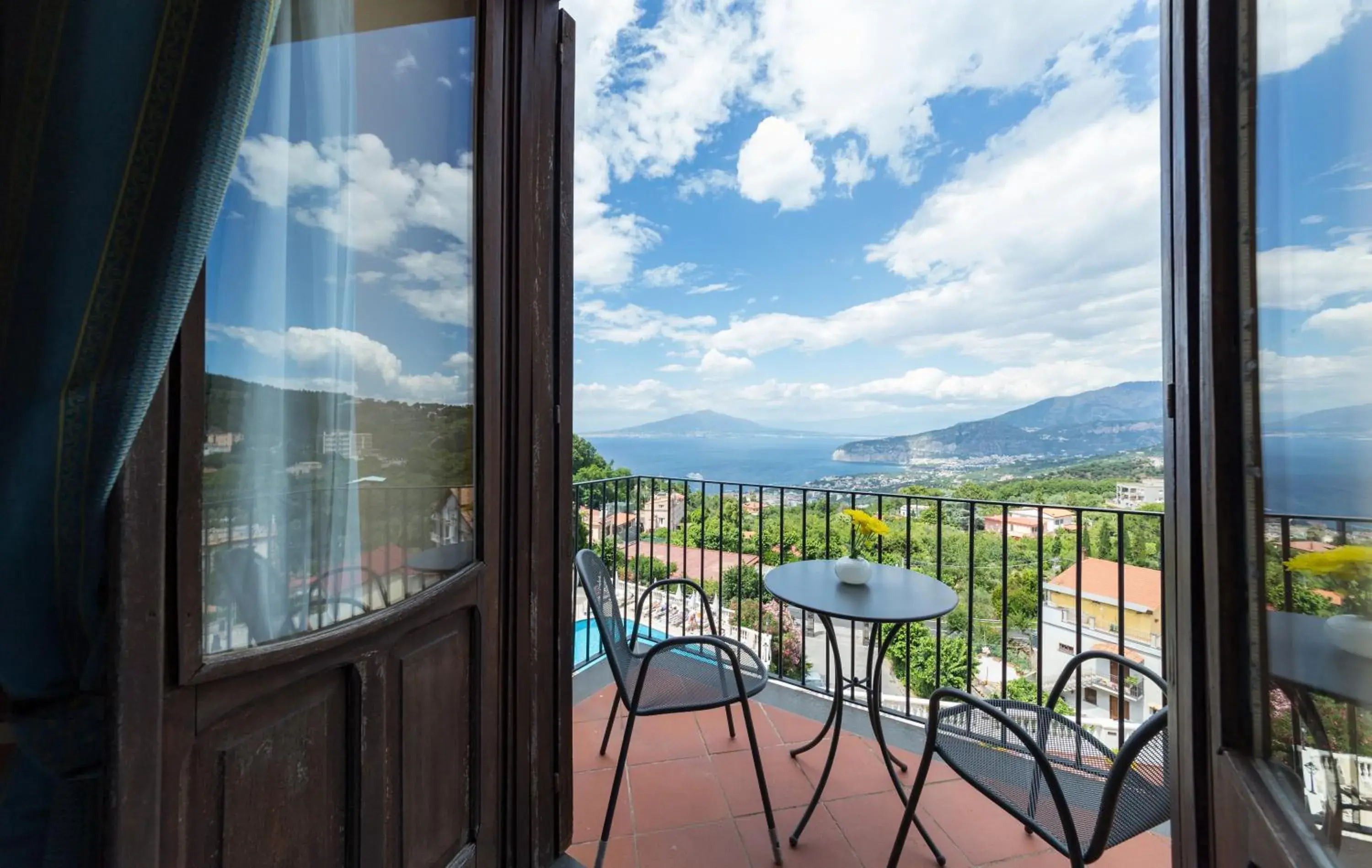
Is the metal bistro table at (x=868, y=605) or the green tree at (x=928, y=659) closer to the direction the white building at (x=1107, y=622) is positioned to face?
the metal bistro table

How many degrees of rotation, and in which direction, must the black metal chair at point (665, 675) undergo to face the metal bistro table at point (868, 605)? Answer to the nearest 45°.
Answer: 0° — it already faces it

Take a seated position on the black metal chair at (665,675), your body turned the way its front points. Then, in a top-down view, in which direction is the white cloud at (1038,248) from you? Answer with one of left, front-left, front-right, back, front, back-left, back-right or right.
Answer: front-left

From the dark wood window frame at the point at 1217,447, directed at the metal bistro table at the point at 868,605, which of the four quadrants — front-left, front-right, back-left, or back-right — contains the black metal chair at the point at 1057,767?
front-right

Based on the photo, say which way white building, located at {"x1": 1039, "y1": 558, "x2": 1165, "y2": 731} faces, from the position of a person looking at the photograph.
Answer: facing the viewer and to the left of the viewer

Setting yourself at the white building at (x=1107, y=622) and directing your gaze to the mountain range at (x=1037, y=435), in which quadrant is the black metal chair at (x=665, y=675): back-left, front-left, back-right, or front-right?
back-left

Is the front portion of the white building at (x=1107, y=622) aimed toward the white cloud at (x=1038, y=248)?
no

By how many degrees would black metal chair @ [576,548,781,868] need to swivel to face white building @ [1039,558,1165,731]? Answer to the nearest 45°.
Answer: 0° — it already faces it

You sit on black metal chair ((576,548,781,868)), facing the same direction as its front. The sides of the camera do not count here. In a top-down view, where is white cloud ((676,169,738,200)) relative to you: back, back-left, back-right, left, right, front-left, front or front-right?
left

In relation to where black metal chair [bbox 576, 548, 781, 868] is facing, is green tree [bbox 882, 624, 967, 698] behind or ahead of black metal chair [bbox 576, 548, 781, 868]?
ahead

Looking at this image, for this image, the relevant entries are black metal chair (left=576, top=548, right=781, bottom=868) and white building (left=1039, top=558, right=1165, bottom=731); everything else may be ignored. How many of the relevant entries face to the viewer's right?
1

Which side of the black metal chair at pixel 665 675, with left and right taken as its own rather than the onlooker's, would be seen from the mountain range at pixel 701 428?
left

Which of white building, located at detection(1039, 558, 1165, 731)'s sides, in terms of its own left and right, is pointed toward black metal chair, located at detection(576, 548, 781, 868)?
front

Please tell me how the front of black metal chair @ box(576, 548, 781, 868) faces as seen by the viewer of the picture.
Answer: facing to the right of the viewer

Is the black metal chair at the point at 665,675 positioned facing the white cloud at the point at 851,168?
no
